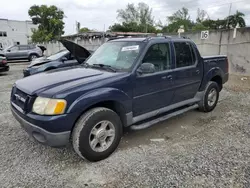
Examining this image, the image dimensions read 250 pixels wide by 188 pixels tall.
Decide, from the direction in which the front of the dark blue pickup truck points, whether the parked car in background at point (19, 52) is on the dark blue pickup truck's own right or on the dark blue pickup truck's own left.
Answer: on the dark blue pickup truck's own right

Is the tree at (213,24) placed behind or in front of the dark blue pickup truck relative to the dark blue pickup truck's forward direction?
behind

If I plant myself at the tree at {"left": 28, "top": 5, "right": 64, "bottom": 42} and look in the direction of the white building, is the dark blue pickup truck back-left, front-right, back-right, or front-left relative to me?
back-left

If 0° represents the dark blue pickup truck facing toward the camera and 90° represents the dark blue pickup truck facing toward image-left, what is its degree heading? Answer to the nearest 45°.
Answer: approximately 45°

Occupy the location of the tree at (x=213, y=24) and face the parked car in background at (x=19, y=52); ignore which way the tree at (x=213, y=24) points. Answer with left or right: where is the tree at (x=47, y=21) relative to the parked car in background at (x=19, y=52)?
right
